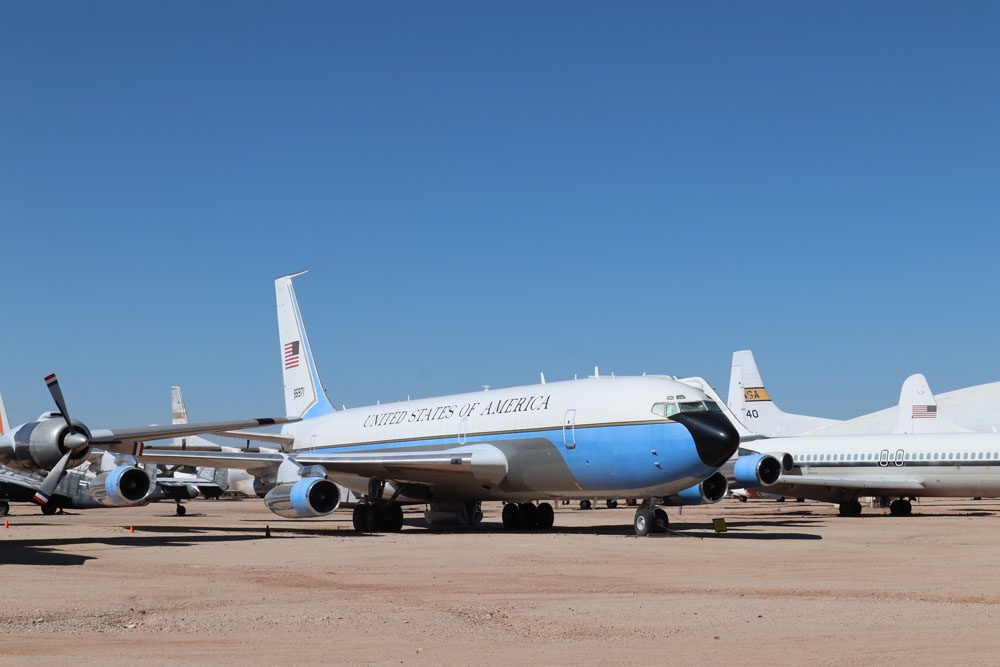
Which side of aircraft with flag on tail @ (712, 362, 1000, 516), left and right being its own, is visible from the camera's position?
right

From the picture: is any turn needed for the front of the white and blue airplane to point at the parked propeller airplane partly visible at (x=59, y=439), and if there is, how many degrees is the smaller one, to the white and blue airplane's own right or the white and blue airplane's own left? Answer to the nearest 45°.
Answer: approximately 90° to the white and blue airplane's own right

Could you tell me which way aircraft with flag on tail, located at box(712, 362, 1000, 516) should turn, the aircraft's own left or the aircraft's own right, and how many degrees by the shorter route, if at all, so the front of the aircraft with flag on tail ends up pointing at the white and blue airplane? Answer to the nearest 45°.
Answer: approximately 135° to the aircraft's own right

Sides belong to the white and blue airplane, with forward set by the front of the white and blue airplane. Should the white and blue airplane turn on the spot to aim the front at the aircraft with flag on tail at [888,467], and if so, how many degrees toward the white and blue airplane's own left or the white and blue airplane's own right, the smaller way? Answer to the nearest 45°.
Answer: approximately 90° to the white and blue airplane's own left

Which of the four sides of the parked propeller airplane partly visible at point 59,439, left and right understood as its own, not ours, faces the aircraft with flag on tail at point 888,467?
left

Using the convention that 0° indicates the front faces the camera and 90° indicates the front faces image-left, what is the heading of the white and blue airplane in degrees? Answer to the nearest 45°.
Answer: approximately 315°
